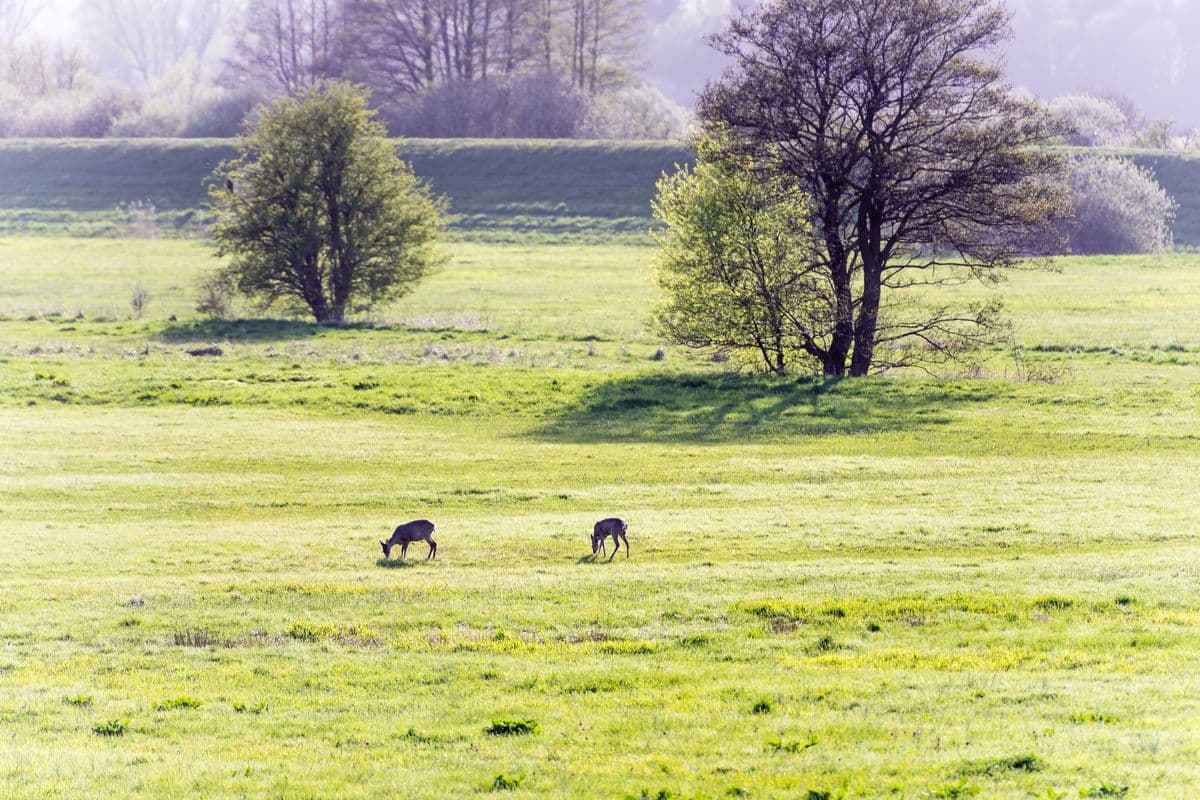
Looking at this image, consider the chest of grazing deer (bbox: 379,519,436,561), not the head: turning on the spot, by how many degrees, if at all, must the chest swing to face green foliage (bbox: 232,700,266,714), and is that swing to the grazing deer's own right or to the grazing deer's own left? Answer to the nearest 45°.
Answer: approximately 90° to the grazing deer's own left

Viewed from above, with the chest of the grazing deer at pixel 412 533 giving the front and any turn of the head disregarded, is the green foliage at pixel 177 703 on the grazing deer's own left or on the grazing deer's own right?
on the grazing deer's own left

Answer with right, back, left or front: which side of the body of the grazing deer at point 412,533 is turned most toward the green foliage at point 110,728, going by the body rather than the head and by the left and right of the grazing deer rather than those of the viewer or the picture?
left

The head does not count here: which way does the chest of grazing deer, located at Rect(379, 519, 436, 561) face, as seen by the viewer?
to the viewer's left

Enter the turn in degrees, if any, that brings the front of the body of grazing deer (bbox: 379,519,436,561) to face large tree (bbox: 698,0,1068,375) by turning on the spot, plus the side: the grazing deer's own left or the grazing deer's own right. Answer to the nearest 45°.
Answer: approximately 135° to the grazing deer's own right

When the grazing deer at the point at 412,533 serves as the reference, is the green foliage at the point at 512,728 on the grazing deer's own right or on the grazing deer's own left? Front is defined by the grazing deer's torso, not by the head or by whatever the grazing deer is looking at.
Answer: on the grazing deer's own left

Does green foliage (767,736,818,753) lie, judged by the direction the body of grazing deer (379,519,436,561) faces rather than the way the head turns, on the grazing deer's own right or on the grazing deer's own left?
on the grazing deer's own left

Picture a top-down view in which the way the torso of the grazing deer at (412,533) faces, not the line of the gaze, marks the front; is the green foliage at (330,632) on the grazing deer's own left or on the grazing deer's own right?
on the grazing deer's own left

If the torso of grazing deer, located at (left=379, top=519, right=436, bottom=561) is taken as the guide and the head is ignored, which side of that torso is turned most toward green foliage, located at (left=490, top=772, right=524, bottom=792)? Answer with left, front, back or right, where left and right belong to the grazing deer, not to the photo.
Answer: left

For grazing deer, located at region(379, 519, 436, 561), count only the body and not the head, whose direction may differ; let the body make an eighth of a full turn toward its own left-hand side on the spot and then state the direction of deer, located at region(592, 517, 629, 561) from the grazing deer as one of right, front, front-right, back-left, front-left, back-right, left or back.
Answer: back-left

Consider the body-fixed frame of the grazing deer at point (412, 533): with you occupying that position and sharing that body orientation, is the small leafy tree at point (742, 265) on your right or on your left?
on your right
